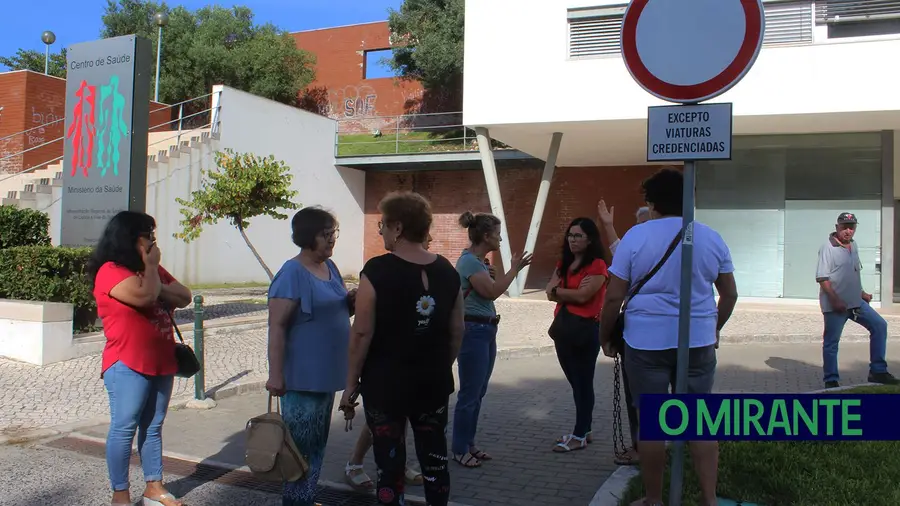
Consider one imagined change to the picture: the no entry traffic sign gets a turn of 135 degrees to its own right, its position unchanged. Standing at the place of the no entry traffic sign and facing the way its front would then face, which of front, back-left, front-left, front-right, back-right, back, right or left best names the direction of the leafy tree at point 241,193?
front

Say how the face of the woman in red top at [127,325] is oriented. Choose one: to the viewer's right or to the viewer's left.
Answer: to the viewer's right

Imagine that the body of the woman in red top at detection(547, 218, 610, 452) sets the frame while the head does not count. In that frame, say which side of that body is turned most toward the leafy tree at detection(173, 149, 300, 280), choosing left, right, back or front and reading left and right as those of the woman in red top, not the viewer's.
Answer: right

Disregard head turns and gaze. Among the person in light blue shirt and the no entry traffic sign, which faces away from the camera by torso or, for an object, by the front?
the person in light blue shirt

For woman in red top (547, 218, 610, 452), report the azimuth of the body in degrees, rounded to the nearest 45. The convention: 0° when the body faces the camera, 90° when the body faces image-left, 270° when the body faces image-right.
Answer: approximately 45°

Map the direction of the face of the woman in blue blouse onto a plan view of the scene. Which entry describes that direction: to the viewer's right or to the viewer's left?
to the viewer's right

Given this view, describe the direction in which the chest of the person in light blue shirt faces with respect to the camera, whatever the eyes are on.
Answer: away from the camera

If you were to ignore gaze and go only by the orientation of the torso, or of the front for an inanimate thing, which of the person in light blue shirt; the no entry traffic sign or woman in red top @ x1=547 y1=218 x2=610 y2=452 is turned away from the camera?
the person in light blue shirt

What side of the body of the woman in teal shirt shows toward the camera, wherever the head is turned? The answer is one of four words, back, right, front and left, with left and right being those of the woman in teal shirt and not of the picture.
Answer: right

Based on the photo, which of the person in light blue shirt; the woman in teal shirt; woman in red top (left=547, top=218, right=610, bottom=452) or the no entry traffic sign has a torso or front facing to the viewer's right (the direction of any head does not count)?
the woman in teal shirt

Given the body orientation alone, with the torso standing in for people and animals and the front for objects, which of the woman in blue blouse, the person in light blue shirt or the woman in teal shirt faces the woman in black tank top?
the woman in blue blouse

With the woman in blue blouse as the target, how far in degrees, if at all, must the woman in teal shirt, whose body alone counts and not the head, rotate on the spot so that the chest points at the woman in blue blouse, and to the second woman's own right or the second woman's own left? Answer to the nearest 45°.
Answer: approximately 135° to the second woman's own right

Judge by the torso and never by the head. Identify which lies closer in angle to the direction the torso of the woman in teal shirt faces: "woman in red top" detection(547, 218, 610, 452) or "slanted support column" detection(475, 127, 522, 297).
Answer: the woman in red top

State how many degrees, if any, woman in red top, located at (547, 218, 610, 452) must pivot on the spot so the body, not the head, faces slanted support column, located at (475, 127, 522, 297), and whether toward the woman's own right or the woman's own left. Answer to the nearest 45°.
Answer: approximately 135° to the woman's own right
